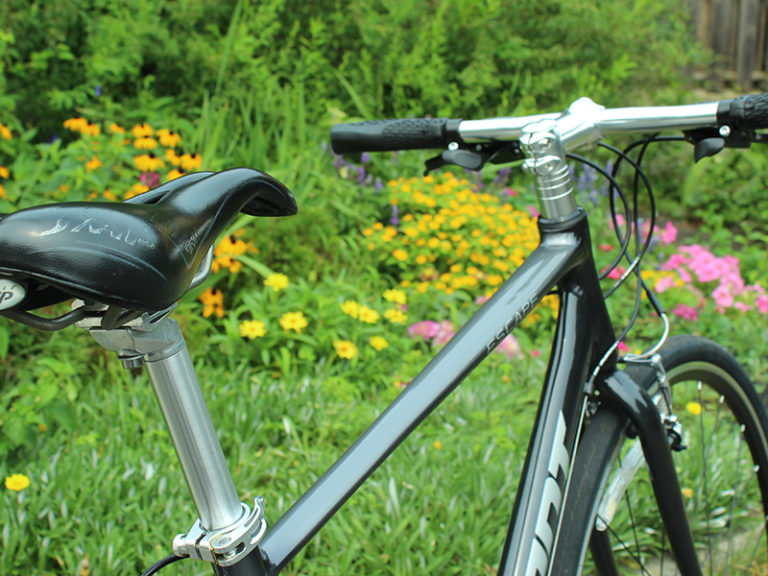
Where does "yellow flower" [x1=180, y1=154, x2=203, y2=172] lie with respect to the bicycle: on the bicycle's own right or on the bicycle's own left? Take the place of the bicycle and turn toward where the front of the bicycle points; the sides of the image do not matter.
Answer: on the bicycle's own left

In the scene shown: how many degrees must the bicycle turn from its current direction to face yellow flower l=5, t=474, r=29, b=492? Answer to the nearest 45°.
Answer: approximately 90° to its left

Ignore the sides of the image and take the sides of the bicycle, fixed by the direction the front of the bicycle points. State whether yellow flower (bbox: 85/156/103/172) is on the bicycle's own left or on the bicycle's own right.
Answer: on the bicycle's own left

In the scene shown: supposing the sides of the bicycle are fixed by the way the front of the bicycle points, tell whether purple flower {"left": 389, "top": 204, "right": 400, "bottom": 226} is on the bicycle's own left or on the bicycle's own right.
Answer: on the bicycle's own left

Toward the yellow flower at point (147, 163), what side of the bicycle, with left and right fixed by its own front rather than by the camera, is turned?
left

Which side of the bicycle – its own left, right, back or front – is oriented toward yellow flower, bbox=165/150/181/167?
left

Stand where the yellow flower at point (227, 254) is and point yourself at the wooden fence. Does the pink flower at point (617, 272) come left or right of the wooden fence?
right

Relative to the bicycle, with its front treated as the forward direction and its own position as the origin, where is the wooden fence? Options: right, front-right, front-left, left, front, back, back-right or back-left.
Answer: front-left

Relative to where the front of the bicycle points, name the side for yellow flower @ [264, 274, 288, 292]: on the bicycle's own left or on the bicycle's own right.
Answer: on the bicycle's own left

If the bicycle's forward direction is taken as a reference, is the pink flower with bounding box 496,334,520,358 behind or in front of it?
in front

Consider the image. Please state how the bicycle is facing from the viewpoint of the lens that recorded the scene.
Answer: facing away from the viewer and to the right of the viewer
